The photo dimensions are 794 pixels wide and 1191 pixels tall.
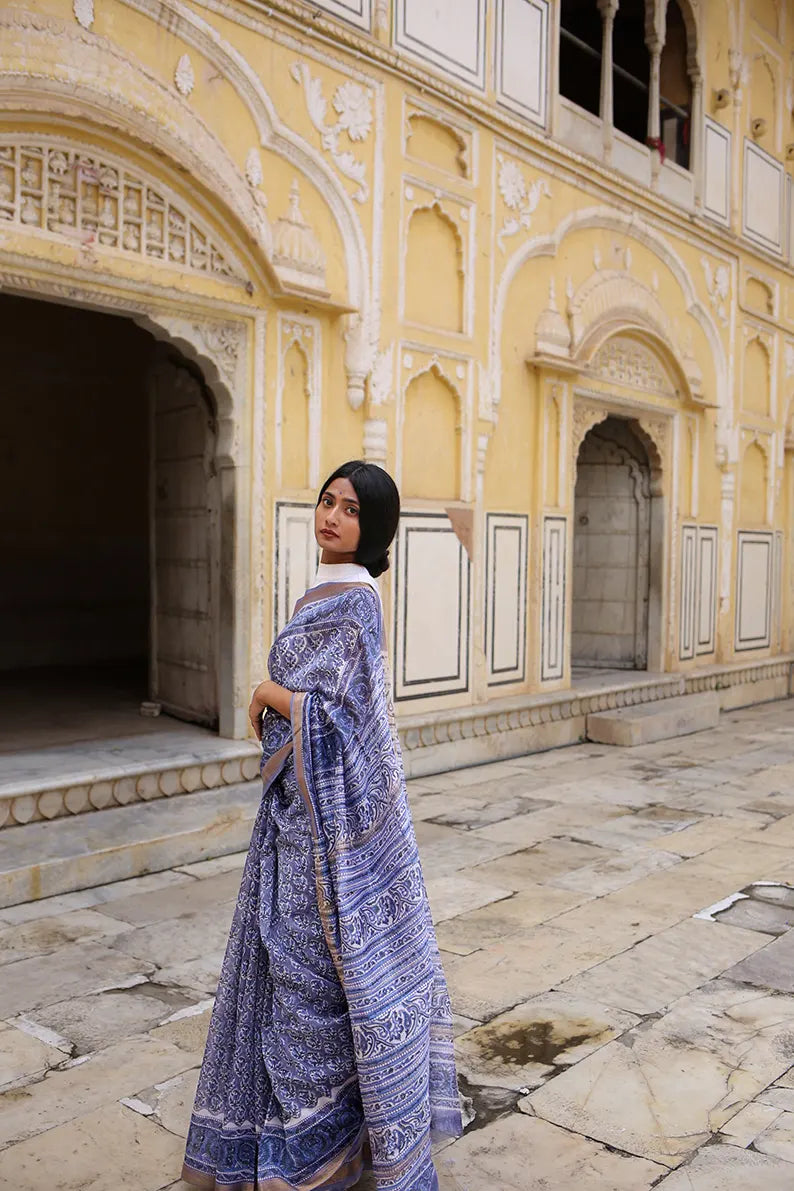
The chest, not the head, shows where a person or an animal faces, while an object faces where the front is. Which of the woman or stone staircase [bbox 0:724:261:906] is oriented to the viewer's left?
the woman

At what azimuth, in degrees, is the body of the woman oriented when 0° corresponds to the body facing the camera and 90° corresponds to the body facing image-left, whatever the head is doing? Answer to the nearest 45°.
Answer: approximately 90°

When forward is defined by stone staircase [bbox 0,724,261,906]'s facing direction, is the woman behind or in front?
in front

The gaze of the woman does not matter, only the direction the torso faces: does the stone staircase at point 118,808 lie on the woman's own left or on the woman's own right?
on the woman's own right

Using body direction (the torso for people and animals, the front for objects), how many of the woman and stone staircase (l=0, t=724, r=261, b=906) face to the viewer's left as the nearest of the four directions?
1

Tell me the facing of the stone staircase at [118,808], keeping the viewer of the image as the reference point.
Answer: facing the viewer and to the right of the viewer
